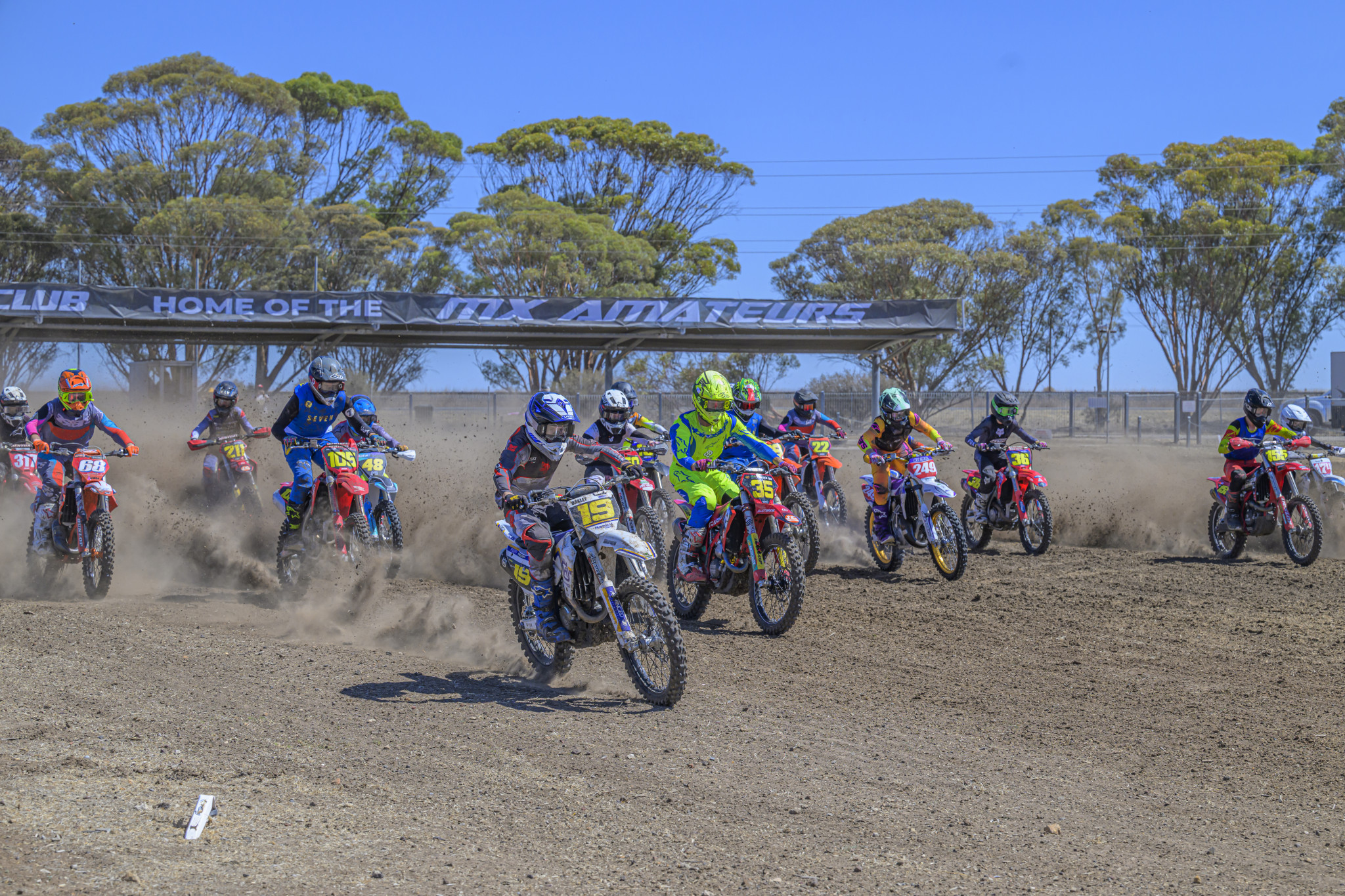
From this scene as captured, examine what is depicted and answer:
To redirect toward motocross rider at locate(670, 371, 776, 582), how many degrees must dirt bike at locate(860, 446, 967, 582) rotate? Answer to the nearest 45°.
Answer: approximately 90° to its right

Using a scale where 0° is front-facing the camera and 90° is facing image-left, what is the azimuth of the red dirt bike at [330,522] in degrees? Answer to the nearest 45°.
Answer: approximately 315°

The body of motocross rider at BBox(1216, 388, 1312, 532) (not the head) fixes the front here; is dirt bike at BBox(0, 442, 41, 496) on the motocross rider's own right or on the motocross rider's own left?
on the motocross rider's own right

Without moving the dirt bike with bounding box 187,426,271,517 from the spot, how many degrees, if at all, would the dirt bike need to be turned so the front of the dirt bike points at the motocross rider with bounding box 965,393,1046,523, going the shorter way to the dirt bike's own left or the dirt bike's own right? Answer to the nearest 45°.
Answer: approximately 45° to the dirt bike's own left

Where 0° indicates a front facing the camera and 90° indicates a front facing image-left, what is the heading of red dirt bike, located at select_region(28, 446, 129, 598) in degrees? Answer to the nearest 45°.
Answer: approximately 315°

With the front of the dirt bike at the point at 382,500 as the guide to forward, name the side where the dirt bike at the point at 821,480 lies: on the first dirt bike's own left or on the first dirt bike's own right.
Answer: on the first dirt bike's own left

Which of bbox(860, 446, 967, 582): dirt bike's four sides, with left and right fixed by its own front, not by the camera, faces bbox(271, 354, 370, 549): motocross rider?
right

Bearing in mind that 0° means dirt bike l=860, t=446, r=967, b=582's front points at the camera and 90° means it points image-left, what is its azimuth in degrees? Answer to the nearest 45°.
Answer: approximately 315°

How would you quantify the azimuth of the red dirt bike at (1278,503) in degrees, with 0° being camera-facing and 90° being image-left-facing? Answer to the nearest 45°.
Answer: approximately 315°

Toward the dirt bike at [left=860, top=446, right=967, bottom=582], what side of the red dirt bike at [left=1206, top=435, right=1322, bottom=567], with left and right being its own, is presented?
right
